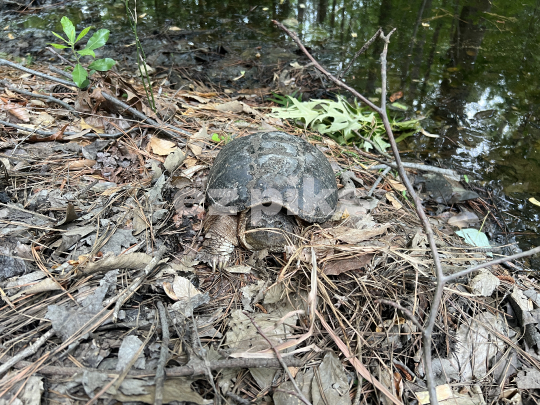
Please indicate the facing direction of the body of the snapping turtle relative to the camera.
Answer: toward the camera

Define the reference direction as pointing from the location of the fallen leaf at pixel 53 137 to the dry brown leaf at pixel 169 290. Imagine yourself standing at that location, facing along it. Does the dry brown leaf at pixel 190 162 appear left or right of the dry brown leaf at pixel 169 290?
left

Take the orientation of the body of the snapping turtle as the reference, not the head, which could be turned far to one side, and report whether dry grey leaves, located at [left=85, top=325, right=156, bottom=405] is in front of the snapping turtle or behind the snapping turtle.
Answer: in front

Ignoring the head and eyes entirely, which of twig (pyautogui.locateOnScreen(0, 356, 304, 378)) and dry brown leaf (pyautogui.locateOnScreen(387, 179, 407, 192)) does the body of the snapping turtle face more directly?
the twig

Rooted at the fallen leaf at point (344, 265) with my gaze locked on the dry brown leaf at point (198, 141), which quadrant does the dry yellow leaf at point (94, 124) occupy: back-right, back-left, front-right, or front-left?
front-left

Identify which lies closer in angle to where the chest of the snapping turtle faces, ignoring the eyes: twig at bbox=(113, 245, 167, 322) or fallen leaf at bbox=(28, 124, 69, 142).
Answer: the twig

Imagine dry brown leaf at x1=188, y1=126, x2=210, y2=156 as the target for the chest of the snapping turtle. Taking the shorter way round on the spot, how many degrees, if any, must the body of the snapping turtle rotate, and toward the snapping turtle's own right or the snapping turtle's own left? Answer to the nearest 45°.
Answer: approximately 135° to the snapping turtle's own right

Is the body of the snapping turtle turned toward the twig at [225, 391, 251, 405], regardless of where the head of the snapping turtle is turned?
yes

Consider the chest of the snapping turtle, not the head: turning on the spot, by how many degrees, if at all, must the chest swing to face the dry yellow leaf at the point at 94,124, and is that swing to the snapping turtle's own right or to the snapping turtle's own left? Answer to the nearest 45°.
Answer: approximately 135° to the snapping turtle's own right
